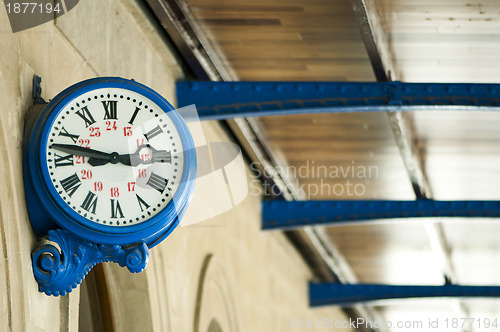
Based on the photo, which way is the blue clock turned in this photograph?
toward the camera
